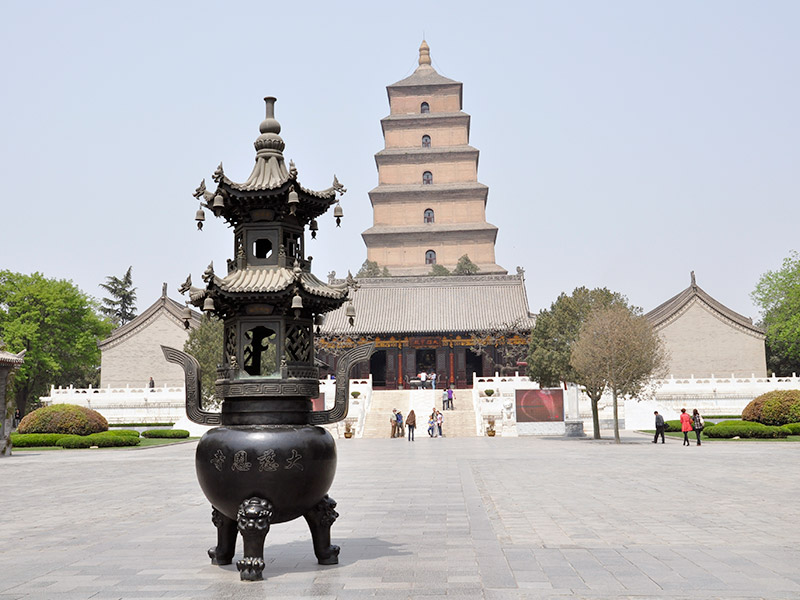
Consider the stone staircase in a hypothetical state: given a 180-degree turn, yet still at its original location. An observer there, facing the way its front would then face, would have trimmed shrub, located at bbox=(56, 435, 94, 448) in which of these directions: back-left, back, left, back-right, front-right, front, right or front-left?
back-left

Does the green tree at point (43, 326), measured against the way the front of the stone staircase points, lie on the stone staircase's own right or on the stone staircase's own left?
on the stone staircase's own right

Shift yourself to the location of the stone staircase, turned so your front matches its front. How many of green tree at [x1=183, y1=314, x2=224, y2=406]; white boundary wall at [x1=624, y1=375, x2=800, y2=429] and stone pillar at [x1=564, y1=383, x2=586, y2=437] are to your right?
1

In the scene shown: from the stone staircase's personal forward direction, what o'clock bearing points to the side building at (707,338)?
The side building is roughly at 8 o'clock from the stone staircase.

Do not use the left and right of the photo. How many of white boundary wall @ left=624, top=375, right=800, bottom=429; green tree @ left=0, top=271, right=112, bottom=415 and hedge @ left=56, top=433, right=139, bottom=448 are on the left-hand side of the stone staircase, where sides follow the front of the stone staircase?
1

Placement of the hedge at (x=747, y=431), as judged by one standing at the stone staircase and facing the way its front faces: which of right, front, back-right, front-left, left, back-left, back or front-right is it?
front-left

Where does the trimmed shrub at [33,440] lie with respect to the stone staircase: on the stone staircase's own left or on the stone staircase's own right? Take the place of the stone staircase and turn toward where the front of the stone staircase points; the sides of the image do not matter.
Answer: on the stone staircase's own right

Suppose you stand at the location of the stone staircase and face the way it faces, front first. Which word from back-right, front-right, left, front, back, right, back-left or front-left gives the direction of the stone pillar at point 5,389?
front-right

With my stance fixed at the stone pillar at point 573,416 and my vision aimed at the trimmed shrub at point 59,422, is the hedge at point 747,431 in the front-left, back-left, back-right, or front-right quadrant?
back-left

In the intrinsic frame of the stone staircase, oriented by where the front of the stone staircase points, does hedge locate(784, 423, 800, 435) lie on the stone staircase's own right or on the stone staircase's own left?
on the stone staircase's own left

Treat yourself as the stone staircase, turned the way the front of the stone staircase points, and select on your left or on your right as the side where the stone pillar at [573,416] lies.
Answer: on your left

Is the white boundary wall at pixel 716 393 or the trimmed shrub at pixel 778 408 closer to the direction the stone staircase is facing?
the trimmed shrub

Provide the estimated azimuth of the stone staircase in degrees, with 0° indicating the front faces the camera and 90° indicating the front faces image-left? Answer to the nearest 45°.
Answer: approximately 0°

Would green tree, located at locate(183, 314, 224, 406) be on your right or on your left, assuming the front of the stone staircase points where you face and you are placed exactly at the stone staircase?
on your right
